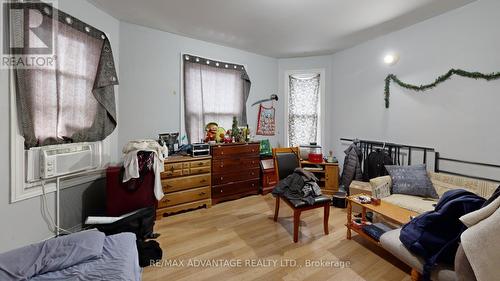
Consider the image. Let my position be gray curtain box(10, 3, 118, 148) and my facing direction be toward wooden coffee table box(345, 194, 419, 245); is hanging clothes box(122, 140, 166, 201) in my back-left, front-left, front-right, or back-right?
front-left

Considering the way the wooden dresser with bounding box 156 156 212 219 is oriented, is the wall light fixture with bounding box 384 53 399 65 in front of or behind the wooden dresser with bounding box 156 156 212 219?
in front

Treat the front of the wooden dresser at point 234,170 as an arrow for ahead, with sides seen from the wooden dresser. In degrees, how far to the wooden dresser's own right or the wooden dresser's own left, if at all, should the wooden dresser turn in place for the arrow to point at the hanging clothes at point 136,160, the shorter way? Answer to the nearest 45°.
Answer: approximately 90° to the wooden dresser's own right

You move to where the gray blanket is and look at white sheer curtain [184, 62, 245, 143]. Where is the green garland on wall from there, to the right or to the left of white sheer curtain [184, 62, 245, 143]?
right

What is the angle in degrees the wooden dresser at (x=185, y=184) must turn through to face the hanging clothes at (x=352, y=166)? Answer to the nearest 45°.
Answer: approximately 45° to its left

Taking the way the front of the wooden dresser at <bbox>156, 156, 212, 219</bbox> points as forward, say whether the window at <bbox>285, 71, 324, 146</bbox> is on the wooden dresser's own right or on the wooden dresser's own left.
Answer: on the wooden dresser's own left

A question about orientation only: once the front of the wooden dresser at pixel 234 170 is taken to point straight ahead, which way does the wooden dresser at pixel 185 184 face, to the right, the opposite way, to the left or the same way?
the same way

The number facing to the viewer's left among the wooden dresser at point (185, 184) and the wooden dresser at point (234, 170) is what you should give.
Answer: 0

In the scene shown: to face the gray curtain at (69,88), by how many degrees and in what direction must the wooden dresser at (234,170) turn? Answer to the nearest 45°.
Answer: approximately 90° to its right

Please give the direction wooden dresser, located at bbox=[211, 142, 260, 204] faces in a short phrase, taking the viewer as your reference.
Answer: facing the viewer and to the right of the viewer

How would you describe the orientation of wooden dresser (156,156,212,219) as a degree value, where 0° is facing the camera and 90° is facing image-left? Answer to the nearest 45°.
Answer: approximately 315°

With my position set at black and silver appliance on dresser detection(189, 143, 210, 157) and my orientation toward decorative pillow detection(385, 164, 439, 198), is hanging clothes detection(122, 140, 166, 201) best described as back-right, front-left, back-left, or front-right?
back-right
